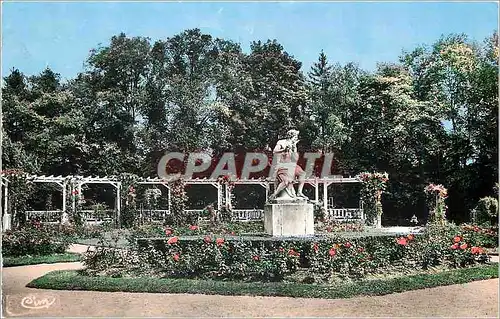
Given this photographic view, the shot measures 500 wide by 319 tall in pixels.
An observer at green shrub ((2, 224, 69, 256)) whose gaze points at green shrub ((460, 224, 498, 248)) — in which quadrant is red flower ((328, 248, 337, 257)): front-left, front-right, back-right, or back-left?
front-right

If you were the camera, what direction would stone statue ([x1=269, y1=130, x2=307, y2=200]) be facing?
facing the viewer and to the right of the viewer

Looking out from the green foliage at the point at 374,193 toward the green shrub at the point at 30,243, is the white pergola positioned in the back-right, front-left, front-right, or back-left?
front-right

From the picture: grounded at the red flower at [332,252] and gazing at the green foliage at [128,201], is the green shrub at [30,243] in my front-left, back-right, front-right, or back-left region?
front-left

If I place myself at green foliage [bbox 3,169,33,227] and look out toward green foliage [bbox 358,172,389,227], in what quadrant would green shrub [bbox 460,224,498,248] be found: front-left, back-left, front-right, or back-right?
front-right

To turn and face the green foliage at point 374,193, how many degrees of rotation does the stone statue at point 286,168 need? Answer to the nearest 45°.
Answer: approximately 135° to its left

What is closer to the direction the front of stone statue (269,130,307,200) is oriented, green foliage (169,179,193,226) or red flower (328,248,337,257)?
the red flower

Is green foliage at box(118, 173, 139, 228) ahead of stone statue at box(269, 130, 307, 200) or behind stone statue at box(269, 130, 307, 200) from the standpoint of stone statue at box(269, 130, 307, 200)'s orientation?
behind

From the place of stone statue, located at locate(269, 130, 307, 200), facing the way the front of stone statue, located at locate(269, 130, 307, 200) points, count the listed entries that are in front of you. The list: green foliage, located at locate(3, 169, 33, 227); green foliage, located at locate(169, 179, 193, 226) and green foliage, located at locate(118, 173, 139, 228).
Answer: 0

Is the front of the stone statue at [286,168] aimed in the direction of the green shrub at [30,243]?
no

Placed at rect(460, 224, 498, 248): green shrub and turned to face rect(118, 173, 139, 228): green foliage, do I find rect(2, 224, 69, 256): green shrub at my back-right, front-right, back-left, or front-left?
front-left

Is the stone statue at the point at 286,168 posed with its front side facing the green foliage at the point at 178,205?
no

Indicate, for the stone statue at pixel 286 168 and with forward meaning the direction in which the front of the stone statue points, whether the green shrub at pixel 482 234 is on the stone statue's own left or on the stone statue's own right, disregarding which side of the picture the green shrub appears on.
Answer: on the stone statue's own left

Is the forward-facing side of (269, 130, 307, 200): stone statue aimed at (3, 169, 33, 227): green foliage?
no

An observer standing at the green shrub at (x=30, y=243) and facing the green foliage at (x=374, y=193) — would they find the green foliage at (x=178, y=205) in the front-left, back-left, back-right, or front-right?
front-left
